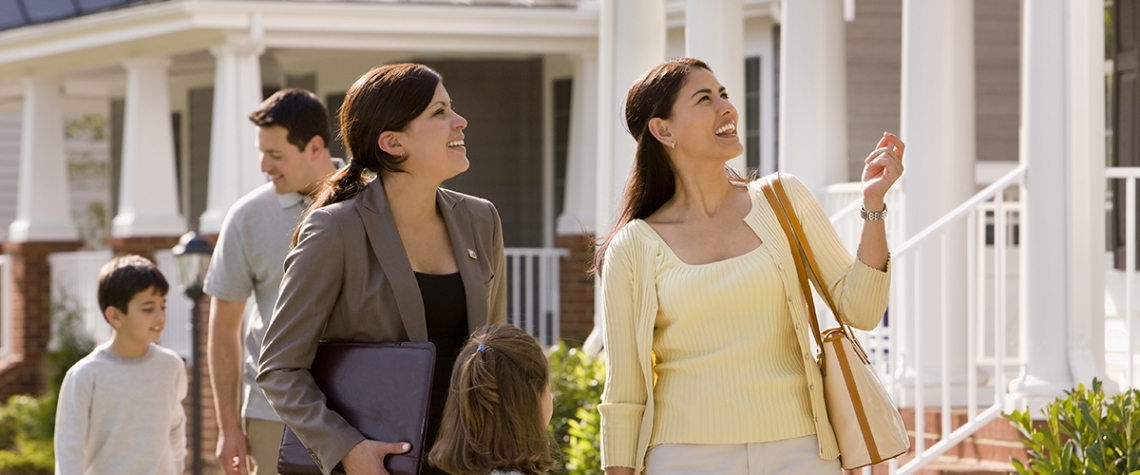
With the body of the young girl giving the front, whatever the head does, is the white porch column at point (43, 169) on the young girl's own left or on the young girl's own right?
on the young girl's own left

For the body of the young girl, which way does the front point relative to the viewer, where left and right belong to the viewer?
facing away from the viewer and to the right of the viewer

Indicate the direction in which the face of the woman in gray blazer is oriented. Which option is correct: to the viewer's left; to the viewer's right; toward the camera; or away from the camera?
to the viewer's right

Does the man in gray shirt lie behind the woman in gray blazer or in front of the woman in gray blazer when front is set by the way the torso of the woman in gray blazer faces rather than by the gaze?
behind

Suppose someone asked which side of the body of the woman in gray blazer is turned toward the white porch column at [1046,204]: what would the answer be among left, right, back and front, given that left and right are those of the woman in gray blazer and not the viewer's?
left

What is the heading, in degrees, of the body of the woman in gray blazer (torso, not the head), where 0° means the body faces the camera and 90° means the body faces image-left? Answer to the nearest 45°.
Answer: approximately 315°
